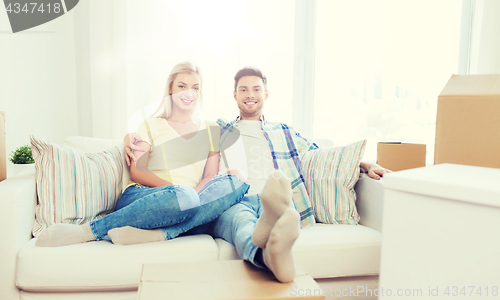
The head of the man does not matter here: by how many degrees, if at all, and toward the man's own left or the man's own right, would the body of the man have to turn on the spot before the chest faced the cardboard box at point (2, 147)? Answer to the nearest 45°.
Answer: approximately 90° to the man's own right

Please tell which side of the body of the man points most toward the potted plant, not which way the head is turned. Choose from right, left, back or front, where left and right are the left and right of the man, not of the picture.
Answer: right

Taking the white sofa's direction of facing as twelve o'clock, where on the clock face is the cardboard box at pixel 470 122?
The cardboard box is roughly at 10 o'clock from the white sofa.

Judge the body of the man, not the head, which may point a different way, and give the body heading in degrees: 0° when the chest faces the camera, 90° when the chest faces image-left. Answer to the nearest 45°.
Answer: approximately 0°

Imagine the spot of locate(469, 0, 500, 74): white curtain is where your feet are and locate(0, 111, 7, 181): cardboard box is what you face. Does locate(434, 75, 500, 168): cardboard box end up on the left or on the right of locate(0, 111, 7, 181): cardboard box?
left
